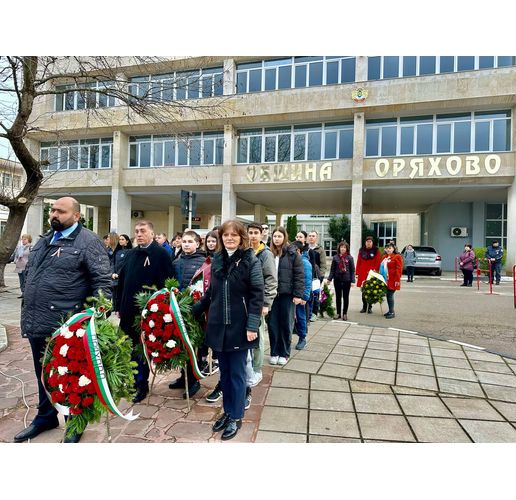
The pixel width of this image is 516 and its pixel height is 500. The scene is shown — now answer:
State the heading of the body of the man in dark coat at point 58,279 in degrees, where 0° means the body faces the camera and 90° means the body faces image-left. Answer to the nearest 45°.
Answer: approximately 45°

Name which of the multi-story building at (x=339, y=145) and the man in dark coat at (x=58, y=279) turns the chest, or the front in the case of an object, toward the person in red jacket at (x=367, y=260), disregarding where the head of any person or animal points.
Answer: the multi-story building

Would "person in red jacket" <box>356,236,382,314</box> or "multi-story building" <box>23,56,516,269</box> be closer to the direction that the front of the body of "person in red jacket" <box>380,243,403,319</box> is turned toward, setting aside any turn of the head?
the person in red jacket

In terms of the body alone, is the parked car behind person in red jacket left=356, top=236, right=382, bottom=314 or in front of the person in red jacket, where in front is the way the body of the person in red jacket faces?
behind

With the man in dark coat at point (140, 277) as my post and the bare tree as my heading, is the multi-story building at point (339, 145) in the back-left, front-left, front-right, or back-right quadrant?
front-right

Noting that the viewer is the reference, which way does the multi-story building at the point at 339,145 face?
facing the viewer

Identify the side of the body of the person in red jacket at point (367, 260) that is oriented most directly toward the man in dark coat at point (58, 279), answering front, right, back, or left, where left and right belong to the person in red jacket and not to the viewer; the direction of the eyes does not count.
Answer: front

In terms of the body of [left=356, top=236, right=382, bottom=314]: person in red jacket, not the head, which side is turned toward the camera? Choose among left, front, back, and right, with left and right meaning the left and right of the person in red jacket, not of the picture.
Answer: front

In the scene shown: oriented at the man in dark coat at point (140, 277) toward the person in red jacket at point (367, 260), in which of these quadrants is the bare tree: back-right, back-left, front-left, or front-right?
front-left

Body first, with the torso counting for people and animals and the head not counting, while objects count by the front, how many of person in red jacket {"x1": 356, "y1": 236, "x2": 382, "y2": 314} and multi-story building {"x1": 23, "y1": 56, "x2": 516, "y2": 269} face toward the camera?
2

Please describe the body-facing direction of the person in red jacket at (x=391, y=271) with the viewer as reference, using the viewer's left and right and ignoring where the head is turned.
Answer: facing the viewer and to the left of the viewer

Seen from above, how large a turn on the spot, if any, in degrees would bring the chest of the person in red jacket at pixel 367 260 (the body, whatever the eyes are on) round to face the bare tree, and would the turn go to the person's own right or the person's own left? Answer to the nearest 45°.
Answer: approximately 45° to the person's own right
